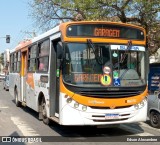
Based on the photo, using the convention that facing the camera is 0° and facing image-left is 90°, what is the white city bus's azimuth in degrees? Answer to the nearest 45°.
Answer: approximately 315°

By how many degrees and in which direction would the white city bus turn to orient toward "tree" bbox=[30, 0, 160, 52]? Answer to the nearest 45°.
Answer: approximately 135° to its left
